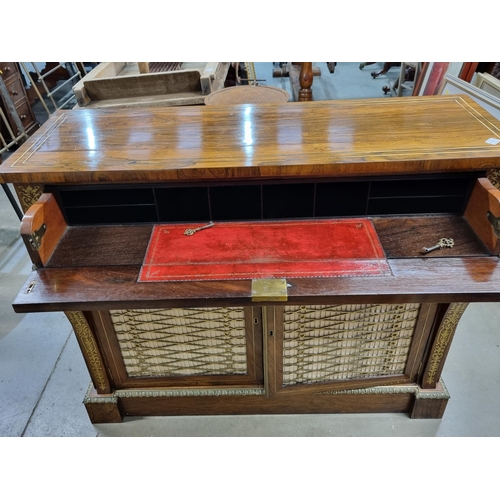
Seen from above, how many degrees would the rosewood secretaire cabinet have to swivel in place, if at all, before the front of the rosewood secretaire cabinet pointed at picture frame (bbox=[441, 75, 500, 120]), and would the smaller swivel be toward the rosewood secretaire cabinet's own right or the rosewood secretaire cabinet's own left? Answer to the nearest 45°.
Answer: approximately 135° to the rosewood secretaire cabinet's own left

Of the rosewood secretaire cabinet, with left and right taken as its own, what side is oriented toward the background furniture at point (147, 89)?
back

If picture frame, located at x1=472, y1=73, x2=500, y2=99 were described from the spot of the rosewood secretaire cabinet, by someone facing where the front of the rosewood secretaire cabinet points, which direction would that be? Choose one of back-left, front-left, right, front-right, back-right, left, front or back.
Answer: back-left

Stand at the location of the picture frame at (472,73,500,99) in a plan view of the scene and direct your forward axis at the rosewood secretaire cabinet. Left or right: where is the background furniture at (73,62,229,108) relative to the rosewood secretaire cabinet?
right

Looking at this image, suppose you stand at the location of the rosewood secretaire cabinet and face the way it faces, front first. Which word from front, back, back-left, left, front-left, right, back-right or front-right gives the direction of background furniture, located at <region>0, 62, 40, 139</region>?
back-right

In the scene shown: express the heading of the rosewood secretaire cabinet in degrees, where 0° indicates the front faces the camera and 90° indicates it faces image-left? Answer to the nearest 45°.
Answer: approximately 0°
